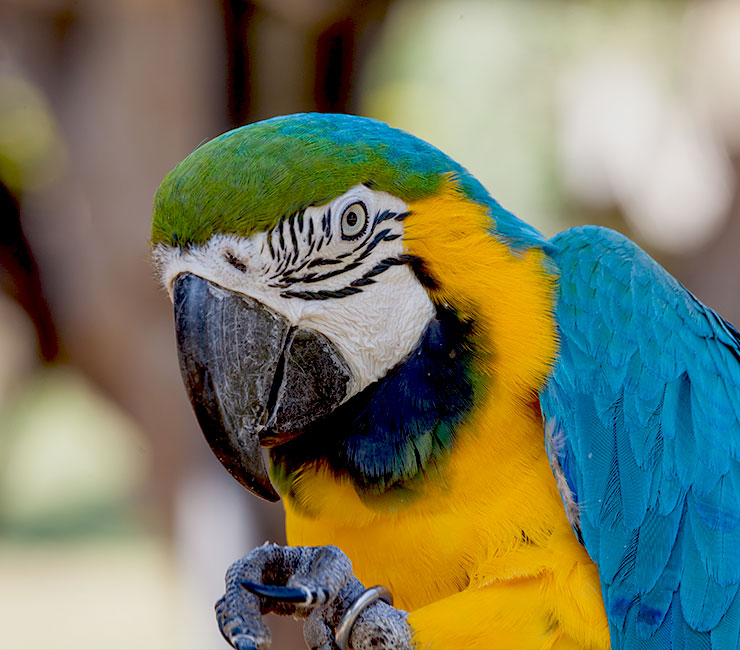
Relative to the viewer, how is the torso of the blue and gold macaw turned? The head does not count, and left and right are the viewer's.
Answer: facing the viewer and to the left of the viewer
